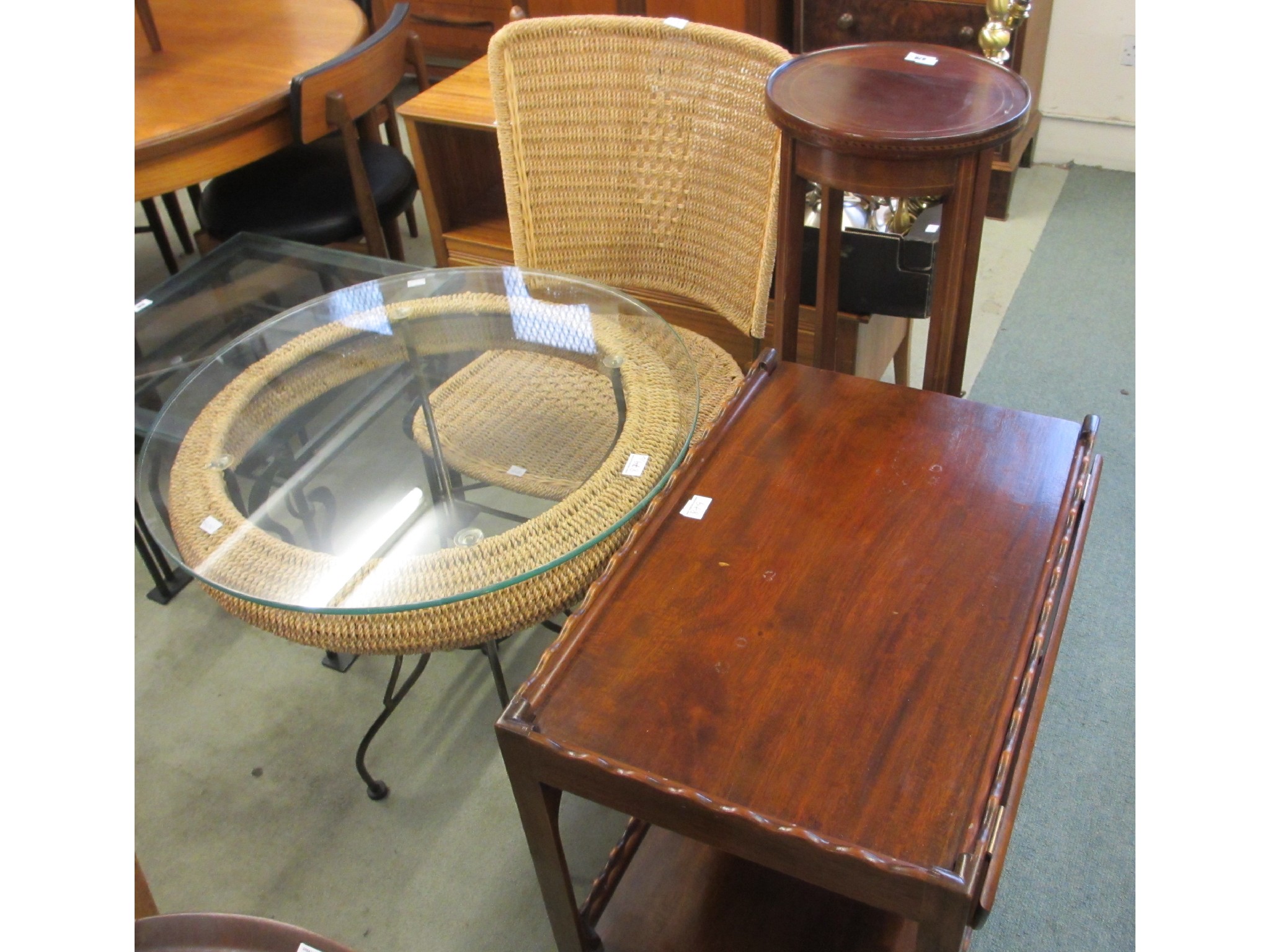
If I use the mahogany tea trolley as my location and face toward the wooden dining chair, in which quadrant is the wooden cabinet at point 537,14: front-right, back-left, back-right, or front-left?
front-right

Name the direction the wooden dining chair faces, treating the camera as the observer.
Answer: facing away from the viewer and to the left of the viewer

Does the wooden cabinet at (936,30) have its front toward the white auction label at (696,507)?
yes

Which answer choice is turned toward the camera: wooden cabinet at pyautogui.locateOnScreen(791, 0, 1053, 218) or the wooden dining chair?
the wooden cabinet

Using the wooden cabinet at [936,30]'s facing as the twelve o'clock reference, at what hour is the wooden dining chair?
The wooden dining chair is roughly at 2 o'clock from the wooden cabinet.

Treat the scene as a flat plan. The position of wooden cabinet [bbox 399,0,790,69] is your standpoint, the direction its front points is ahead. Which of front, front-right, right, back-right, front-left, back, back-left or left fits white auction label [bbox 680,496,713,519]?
front

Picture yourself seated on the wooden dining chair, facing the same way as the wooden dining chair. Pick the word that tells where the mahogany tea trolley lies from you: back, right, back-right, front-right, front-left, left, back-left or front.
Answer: back-left

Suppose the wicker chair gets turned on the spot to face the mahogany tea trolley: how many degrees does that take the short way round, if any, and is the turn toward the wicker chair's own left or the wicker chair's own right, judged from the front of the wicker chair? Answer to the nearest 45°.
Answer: approximately 45° to the wicker chair's own left

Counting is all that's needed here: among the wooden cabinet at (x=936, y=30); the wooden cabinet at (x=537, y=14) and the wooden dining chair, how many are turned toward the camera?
2

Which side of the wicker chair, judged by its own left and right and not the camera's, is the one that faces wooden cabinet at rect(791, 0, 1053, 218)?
back

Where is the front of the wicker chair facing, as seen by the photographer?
facing the viewer and to the left of the viewer

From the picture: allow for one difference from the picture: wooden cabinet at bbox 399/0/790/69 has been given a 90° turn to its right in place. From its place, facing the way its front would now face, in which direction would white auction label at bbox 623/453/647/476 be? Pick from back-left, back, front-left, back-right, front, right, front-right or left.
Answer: left

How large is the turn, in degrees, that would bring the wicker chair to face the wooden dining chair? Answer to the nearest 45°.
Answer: approximately 90° to its right

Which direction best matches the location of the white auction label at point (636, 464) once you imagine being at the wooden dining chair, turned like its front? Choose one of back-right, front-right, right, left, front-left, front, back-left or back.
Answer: back-left

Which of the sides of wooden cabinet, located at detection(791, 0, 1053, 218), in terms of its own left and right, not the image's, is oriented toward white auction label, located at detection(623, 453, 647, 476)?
front

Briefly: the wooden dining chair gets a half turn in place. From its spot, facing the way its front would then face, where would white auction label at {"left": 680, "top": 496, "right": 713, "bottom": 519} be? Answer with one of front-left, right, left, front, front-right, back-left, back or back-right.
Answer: front-right

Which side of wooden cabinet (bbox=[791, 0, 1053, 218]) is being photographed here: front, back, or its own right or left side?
front
